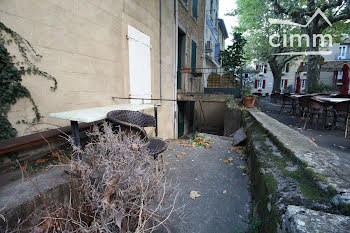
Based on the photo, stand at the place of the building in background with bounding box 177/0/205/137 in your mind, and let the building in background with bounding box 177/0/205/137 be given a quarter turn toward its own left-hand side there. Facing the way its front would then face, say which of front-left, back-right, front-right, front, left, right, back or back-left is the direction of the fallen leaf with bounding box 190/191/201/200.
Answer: back

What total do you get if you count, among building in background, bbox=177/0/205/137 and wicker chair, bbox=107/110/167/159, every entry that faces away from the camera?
0

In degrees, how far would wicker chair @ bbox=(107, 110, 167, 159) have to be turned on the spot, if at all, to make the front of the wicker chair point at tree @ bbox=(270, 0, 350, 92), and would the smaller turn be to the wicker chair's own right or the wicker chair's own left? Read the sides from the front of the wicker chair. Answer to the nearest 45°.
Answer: approximately 90° to the wicker chair's own left

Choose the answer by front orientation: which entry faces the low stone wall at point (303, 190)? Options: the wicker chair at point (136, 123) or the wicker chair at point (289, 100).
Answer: the wicker chair at point (136, 123)

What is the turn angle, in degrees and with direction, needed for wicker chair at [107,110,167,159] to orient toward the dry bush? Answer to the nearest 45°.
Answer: approximately 45° to its right

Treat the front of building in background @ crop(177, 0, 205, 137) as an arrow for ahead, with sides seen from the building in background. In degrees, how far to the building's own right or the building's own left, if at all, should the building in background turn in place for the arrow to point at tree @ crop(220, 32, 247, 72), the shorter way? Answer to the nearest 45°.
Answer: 0° — it already faces it

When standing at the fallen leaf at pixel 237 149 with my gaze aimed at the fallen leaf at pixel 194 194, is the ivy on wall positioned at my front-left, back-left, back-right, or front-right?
front-right

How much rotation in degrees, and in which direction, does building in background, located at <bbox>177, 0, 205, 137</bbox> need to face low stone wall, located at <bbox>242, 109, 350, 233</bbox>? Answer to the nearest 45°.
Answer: approximately 90° to its right

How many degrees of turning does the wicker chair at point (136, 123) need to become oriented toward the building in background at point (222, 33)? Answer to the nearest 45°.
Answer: approximately 90° to its left

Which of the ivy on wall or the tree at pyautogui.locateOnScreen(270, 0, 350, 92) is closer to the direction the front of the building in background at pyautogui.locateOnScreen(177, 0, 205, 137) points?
the tree

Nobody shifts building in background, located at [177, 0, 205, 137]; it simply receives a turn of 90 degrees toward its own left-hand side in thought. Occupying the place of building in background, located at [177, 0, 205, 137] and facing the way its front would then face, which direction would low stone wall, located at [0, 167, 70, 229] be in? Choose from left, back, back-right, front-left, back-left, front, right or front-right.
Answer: back

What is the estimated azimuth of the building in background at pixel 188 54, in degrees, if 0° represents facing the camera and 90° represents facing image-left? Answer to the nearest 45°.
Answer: approximately 270°
